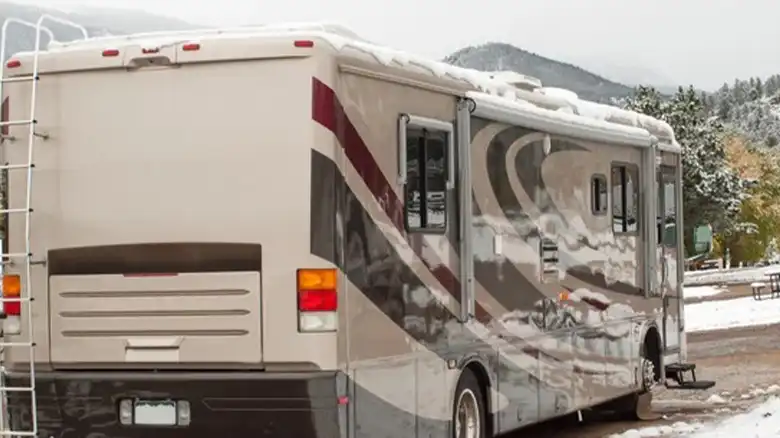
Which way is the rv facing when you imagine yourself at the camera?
facing away from the viewer and to the right of the viewer
